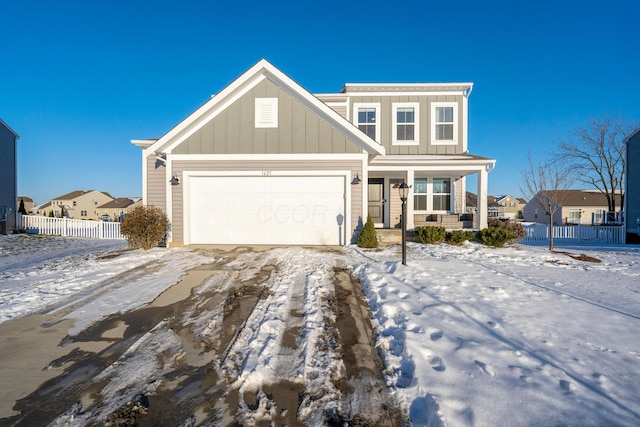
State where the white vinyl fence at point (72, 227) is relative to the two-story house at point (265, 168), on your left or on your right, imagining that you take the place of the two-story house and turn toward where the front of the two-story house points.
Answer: on your right

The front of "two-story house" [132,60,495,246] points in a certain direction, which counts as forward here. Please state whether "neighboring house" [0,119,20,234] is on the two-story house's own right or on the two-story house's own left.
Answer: on the two-story house's own right

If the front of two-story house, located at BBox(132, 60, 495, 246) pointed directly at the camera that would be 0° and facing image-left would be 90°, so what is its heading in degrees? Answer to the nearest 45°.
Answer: approximately 0°

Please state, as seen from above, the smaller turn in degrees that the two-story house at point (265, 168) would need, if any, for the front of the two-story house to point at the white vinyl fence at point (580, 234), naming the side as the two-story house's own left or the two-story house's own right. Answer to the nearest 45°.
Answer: approximately 90° to the two-story house's own left

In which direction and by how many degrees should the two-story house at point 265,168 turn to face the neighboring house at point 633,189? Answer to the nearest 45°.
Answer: approximately 90° to its left

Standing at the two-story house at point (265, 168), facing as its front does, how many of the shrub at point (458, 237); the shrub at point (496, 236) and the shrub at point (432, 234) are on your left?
3

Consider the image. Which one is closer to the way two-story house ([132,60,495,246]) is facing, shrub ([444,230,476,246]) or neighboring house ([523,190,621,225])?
the shrub

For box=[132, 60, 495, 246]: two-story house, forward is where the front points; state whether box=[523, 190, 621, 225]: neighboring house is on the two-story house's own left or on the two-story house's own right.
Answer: on the two-story house's own left
